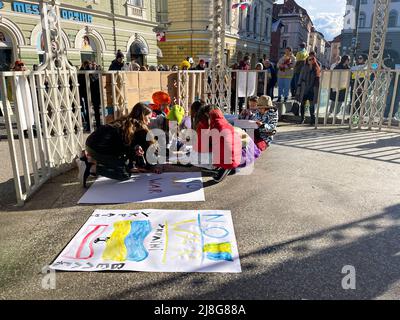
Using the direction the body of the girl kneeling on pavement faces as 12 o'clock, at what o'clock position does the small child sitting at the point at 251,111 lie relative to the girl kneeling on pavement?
The small child sitting is roughly at 11 o'clock from the girl kneeling on pavement.

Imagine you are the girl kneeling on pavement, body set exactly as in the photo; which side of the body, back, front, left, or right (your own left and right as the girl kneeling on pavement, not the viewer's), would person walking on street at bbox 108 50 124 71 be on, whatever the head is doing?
left

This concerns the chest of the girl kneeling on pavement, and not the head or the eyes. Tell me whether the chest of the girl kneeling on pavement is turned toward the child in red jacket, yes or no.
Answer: yes

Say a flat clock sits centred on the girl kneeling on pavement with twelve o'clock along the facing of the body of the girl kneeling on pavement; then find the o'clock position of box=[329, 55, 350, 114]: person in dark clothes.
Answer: The person in dark clothes is roughly at 11 o'clock from the girl kneeling on pavement.

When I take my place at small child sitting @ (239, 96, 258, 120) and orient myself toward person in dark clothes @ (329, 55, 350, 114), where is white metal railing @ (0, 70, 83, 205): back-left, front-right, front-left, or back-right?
back-left

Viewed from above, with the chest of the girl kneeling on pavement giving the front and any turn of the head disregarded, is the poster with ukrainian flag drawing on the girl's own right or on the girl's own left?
on the girl's own right

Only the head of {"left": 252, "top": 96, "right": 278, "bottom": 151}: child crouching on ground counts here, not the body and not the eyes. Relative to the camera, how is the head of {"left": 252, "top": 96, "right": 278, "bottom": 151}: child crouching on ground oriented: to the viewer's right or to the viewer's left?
to the viewer's left

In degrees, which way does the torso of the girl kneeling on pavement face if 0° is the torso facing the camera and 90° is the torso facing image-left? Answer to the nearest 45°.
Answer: approximately 270°

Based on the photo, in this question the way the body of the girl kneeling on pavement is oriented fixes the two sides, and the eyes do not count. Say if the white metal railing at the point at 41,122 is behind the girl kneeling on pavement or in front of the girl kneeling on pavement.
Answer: behind
